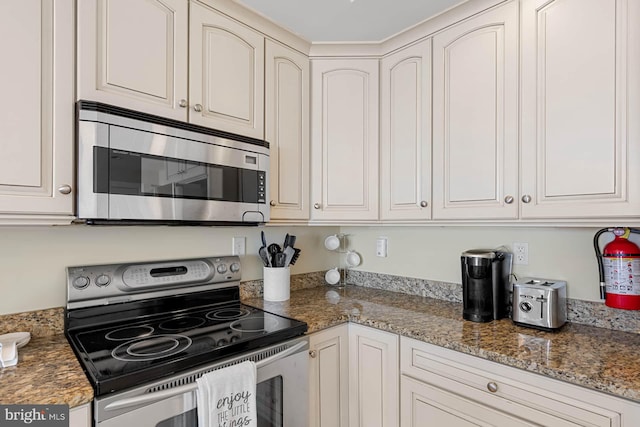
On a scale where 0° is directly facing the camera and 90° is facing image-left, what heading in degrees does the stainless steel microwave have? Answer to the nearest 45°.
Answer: approximately 315°

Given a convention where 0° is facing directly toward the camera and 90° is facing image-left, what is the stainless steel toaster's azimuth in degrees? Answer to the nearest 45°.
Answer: approximately 45°

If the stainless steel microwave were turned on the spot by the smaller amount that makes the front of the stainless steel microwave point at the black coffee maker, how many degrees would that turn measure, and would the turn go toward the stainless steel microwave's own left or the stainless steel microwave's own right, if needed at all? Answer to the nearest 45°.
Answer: approximately 45° to the stainless steel microwave's own left

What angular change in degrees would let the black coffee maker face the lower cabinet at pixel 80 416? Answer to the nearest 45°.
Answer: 0° — it already faces it
